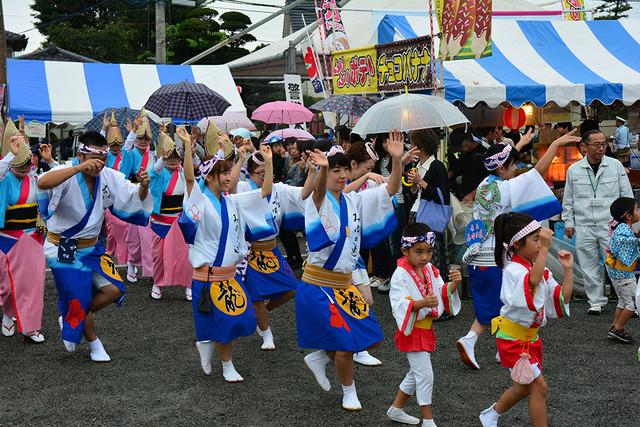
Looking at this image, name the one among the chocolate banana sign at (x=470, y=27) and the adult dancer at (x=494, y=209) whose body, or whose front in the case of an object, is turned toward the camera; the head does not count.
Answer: the chocolate banana sign

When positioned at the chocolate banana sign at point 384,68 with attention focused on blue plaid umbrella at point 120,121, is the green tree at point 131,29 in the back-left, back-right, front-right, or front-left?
front-right

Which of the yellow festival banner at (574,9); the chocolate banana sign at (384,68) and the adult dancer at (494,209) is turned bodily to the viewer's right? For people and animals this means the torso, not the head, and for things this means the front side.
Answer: the adult dancer

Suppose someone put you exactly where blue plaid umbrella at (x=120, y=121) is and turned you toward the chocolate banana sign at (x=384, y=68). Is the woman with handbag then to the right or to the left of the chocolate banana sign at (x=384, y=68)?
right

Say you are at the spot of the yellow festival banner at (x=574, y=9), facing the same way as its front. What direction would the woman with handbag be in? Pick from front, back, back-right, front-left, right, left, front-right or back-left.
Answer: front

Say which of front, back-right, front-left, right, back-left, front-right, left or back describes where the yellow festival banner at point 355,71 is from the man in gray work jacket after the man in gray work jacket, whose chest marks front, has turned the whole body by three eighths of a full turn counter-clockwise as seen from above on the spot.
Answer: left

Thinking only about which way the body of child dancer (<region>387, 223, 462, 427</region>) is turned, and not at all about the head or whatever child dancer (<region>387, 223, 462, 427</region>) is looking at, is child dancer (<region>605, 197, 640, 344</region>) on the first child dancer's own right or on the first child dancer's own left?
on the first child dancer's own left

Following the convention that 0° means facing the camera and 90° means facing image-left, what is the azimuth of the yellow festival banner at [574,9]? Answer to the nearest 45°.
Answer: approximately 0°
